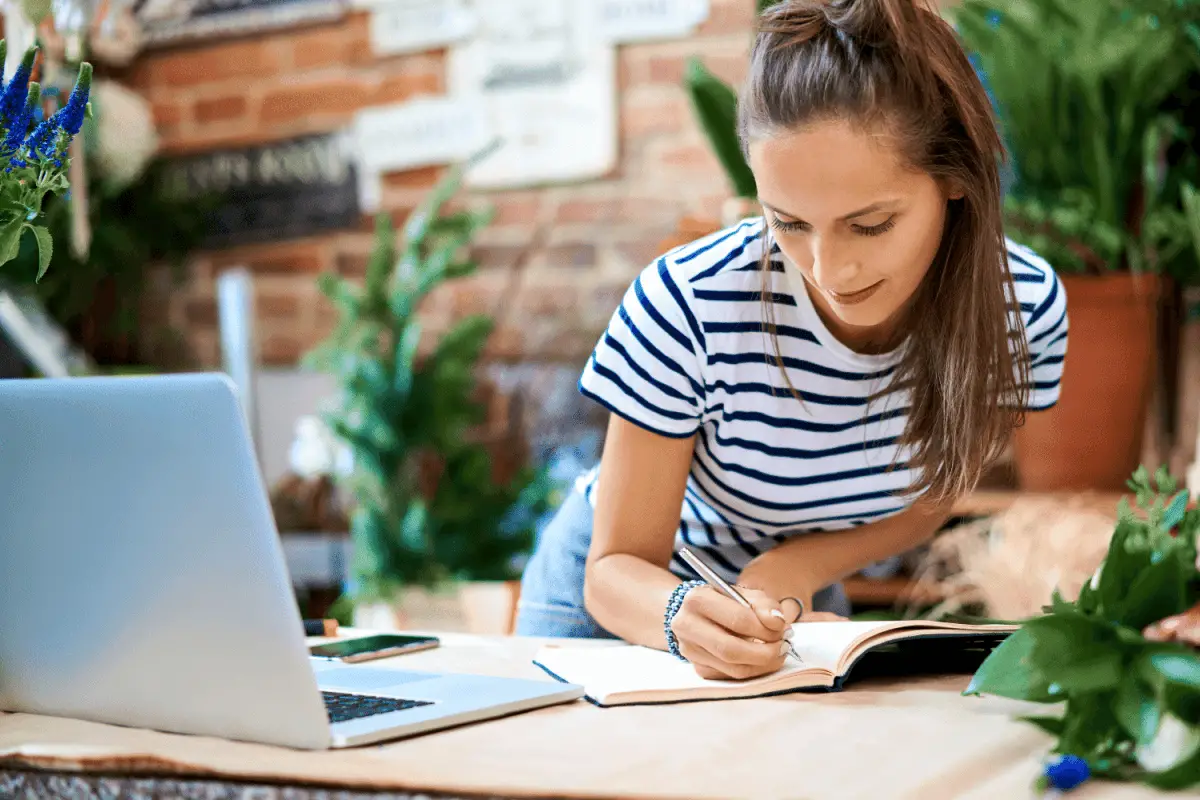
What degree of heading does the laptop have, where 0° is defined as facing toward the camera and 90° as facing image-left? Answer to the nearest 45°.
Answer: approximately 225°

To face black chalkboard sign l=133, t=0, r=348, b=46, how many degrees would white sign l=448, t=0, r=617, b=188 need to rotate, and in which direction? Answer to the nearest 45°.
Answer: approximately 135° to its right

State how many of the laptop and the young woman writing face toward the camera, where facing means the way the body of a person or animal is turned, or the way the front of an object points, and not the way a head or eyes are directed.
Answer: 1

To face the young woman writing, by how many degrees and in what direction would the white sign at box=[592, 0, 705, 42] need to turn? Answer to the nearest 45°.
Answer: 0° — it already faces them

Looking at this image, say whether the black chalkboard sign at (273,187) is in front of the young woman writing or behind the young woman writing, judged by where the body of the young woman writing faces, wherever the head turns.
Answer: behind

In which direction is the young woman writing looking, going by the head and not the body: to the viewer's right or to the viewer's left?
to the viewer's left

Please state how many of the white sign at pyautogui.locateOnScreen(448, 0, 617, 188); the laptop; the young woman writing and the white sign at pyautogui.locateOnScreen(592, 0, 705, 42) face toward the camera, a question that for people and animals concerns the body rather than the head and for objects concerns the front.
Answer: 3
